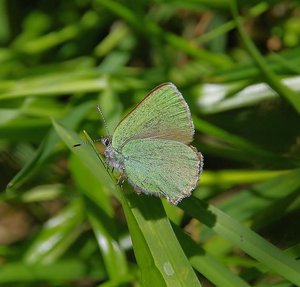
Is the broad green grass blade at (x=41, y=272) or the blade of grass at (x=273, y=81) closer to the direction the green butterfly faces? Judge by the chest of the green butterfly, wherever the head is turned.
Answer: the broad green grass blade

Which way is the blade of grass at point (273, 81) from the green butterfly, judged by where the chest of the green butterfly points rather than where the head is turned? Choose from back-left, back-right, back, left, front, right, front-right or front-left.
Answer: back-right

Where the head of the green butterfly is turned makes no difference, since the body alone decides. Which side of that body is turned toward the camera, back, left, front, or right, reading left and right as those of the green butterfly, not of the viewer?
left
